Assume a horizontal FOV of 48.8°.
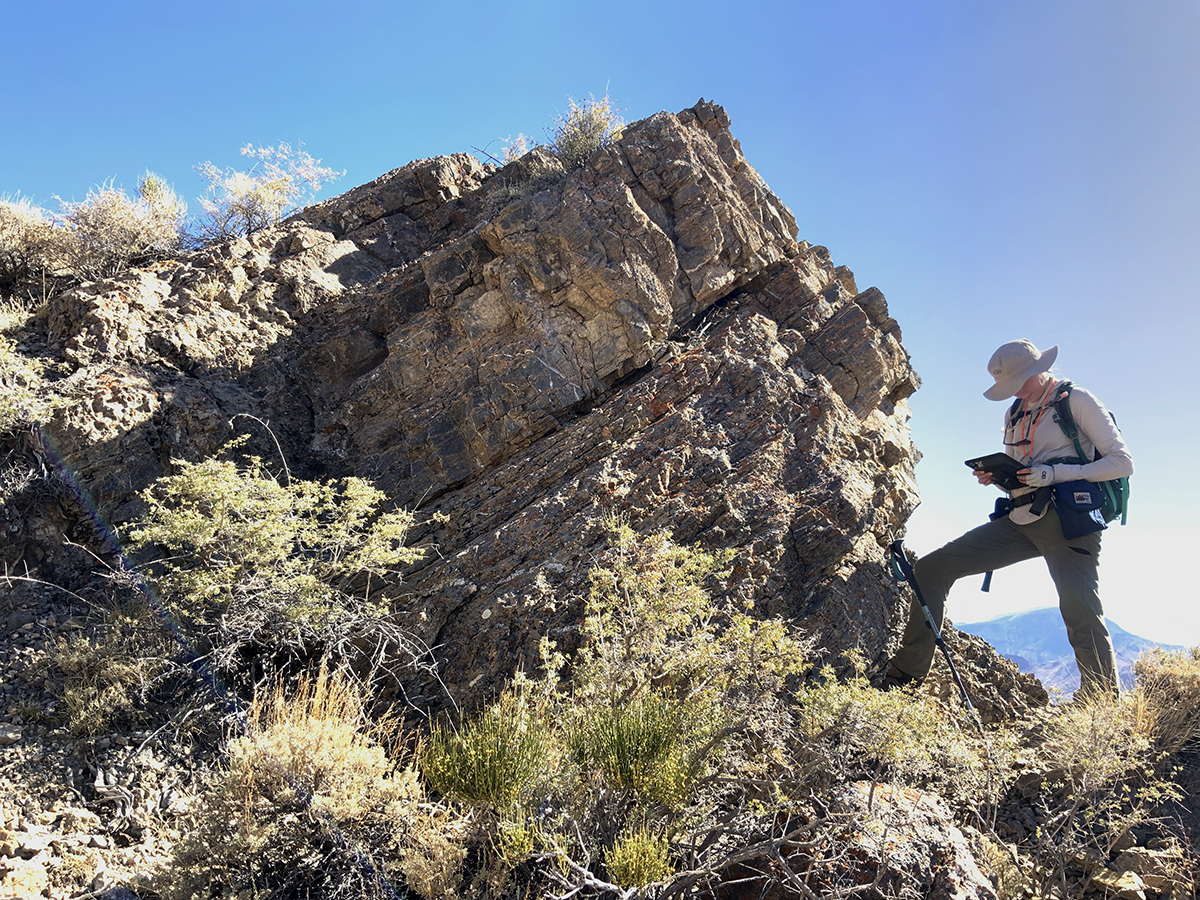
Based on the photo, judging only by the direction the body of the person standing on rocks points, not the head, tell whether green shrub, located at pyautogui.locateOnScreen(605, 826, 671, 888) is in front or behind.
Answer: in front

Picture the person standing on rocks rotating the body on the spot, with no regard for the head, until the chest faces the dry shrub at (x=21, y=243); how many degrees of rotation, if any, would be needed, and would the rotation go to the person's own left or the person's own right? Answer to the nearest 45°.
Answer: approximately 45° to the person's own right

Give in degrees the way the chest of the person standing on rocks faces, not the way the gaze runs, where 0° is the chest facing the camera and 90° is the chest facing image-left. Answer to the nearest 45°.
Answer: approximately 45°

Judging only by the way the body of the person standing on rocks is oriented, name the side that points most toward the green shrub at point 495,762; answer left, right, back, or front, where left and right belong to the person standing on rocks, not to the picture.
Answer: front

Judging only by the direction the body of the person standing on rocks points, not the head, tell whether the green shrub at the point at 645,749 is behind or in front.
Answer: in front

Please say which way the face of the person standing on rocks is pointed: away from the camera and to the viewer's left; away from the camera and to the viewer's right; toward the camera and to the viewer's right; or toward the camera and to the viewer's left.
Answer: toward the camera and to the viewer's left

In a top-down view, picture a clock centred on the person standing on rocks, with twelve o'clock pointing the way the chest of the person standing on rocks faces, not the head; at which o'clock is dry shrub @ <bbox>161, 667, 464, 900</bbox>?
The dry shrub is roughly at 12 o'clock from the person standing on rocks.
